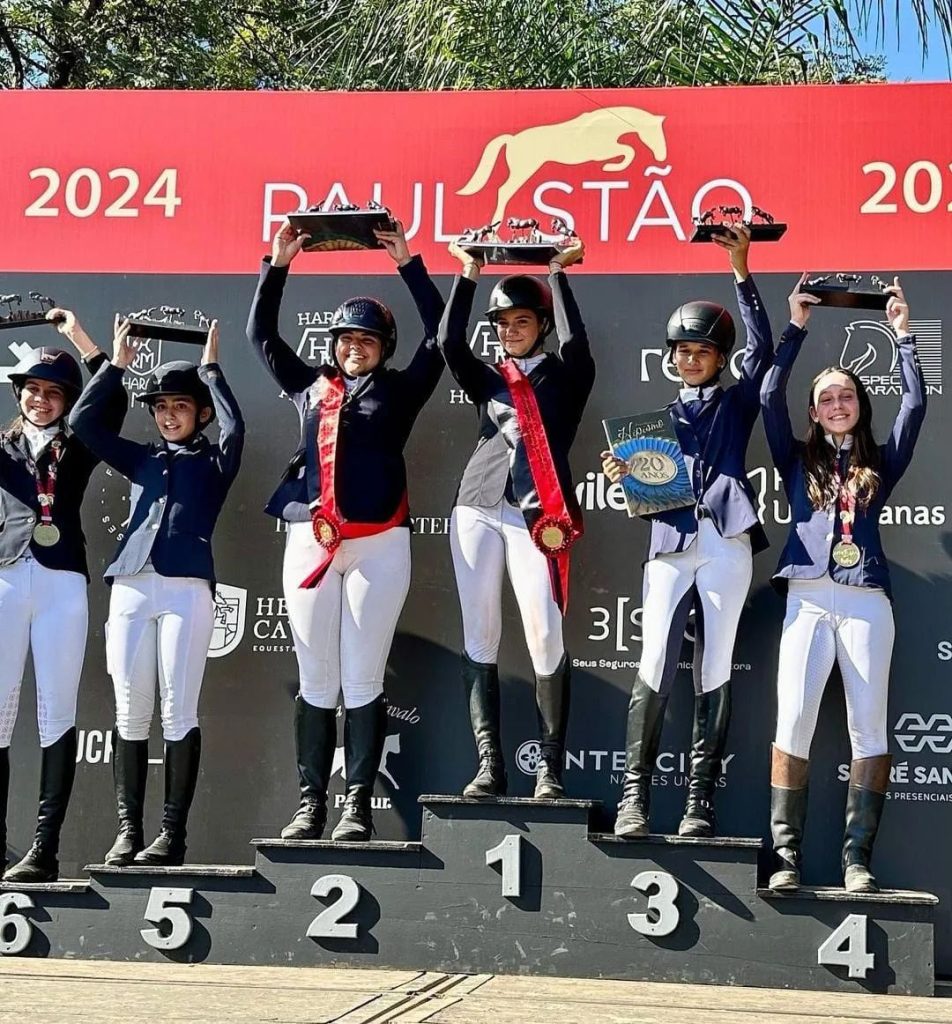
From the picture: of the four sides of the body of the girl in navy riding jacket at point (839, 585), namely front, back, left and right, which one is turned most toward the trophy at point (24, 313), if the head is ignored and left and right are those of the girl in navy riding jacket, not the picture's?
right

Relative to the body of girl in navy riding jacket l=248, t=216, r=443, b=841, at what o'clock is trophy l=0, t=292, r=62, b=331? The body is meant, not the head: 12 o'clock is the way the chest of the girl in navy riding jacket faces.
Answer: The trophy is roughly at 4 o'clock from the girl in navy riding jacket.

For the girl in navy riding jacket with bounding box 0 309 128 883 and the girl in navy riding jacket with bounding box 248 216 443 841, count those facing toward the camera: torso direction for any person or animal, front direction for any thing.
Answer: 2

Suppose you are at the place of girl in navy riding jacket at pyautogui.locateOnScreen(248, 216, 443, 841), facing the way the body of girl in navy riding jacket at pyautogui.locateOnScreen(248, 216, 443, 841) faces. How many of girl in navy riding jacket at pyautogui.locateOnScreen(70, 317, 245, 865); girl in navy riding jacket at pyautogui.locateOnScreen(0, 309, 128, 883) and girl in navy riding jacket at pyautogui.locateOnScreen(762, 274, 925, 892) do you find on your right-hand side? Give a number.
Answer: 2

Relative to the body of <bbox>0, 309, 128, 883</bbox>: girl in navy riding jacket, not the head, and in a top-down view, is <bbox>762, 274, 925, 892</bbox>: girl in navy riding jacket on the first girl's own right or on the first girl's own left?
on the first girl's own left

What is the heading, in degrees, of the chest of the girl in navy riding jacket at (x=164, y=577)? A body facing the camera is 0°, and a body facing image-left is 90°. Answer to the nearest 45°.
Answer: approximately 45°

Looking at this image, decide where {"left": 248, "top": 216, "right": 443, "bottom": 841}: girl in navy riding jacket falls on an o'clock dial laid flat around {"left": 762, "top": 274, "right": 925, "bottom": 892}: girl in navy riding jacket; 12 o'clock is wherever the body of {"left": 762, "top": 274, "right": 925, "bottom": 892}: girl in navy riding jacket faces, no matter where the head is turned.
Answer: {"left": 248, "top": 216, "right": 443, "bottom": 841}: girl in navy riding jacket is roughly at 3 o'clock from {"left": 762, "top": 274, "right": 925, "bottom": 892}: girl in navy riding jacket.

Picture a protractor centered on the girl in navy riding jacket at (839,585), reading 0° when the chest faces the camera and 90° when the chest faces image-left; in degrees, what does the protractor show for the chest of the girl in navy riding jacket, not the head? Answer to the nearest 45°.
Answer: approximately 0°
